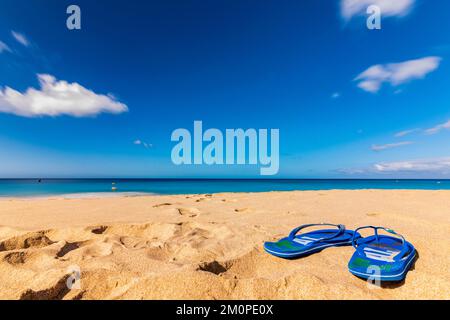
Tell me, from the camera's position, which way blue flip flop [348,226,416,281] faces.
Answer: facing away from the viewer

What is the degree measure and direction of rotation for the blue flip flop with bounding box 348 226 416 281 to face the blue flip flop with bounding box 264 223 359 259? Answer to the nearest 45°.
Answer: approximately 90° to its left
